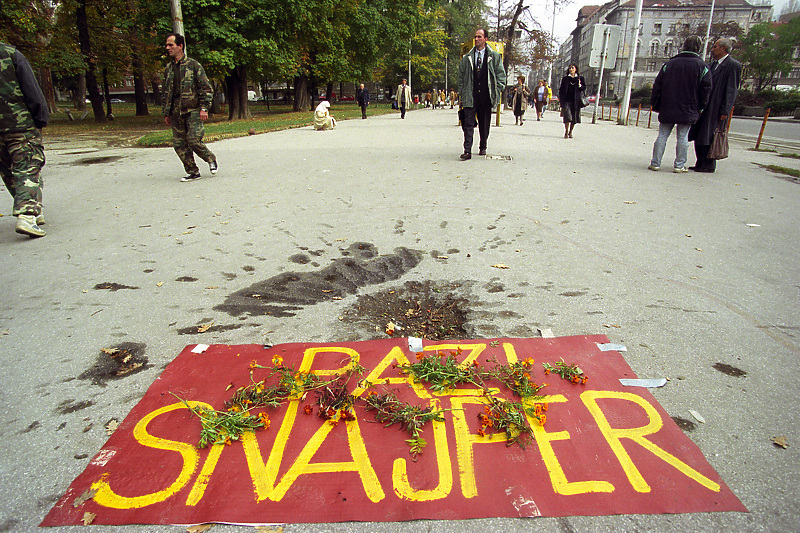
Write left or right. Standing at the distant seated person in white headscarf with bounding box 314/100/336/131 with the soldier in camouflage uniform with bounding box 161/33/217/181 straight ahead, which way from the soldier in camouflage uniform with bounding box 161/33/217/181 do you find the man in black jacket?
left

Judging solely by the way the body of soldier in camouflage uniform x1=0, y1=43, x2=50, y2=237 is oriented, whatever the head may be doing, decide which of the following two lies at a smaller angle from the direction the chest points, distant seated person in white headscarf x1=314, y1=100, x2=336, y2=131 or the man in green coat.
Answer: the man in green coat

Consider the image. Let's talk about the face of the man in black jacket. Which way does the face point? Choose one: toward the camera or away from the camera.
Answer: away from the camera

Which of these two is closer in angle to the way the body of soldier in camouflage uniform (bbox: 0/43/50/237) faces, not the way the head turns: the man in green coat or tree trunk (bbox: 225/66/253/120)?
the tree trunk

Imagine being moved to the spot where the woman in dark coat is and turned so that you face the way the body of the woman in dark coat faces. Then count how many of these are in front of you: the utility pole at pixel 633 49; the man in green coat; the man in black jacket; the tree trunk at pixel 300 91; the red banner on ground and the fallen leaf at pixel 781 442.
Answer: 4

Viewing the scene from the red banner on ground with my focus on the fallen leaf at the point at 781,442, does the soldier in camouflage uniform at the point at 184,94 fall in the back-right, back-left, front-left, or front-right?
back-left

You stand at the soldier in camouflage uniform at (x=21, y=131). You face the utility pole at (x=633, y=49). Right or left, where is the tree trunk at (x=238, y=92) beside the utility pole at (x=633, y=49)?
left

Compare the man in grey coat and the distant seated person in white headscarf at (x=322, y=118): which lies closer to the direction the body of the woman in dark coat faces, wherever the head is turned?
the man in grey coat

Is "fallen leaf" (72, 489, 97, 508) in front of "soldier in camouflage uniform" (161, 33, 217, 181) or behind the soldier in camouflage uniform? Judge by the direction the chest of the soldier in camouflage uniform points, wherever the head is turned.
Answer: in front
